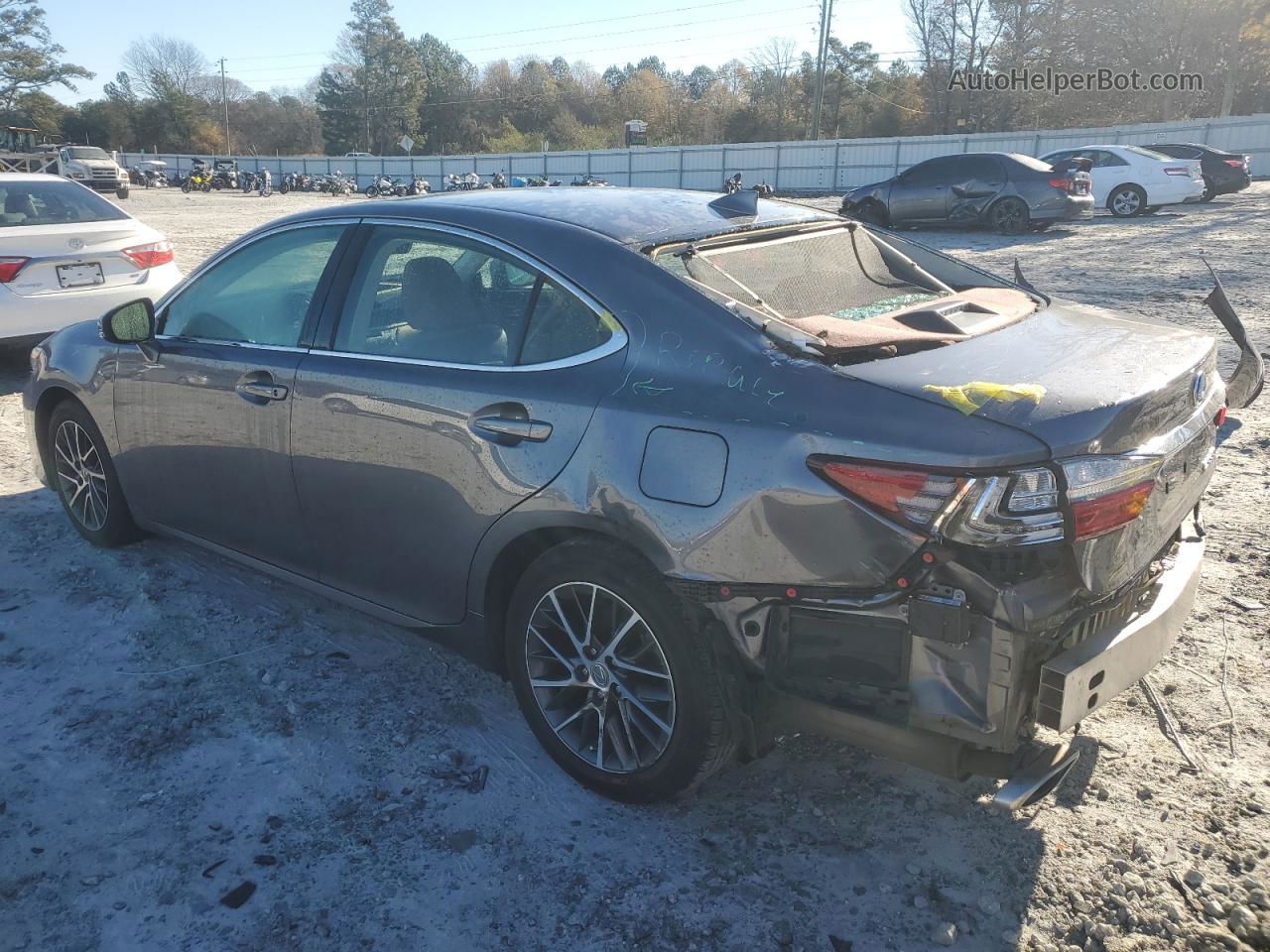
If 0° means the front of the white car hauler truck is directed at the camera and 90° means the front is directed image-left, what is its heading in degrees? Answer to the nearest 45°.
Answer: approximately 315°

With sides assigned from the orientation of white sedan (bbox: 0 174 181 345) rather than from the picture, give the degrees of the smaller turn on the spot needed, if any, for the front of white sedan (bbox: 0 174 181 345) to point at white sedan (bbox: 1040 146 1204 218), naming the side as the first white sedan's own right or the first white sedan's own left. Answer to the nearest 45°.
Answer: approximately 135° to the first white sedan's own right

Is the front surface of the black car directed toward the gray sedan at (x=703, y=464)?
no

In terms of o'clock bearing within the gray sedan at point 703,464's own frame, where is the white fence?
The white fence is roughly at 2 o'clock from the gray sedan.

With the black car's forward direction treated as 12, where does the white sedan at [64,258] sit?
The white sedan is roughly at 8 o'clock from the black car.

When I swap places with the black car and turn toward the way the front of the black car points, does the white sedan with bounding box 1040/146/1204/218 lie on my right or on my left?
on my left

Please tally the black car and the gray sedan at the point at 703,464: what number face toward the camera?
0

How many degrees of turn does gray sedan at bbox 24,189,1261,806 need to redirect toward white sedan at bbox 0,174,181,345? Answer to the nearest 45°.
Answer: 0° — it already faces it

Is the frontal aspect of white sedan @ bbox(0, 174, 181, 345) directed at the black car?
no

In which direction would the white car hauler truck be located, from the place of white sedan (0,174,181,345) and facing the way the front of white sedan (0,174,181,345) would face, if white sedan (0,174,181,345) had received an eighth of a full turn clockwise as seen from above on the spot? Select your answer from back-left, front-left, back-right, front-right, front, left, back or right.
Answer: front

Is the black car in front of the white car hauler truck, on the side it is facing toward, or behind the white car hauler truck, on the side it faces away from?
in front

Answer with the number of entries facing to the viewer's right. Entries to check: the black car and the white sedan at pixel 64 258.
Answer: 0

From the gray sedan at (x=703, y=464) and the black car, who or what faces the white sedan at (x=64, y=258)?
the gray sedan

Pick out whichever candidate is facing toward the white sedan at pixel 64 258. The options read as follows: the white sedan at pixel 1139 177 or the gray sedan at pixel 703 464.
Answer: the gray sedan

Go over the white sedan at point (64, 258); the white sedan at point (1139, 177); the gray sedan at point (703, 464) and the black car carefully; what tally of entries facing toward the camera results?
0

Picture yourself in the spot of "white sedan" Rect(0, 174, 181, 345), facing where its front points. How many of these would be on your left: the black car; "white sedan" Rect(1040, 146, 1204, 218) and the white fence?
0

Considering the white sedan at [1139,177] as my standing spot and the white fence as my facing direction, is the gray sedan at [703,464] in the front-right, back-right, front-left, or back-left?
back-left

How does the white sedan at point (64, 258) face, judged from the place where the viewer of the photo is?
facing away from the viewer and to the left of the viewer

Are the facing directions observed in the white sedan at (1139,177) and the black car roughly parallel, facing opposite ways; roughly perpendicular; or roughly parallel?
roughly parallel

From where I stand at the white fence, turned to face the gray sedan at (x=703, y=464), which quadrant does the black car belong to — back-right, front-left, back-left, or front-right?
front-left
